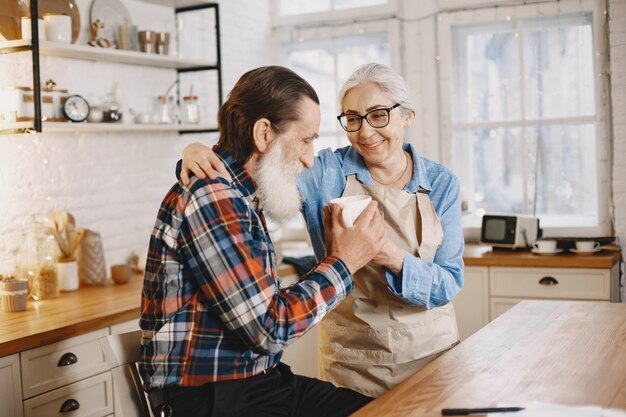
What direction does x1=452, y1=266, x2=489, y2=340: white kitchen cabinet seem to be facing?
toward the camera

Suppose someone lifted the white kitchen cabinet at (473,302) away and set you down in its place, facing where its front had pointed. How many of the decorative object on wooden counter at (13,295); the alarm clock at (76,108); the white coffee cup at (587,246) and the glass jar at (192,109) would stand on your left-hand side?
1

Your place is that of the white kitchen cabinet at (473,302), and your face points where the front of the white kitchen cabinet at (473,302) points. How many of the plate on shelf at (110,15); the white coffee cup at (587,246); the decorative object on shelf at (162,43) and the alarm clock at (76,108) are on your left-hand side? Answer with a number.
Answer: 1

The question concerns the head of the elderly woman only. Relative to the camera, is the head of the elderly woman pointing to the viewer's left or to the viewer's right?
to the viewer's left

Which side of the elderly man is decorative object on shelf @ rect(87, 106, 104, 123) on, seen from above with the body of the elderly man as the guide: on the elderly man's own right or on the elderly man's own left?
on the elderly man's own left

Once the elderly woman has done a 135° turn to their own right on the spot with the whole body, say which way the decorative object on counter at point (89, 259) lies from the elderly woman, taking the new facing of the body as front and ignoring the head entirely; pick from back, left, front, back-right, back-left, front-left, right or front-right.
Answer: front-left

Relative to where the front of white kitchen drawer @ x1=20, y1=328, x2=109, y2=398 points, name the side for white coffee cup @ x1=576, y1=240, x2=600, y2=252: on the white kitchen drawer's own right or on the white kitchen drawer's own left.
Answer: on the white kitchen drawer's own left

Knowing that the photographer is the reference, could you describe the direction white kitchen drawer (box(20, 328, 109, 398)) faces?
facing the viewer and to the right of the viewer

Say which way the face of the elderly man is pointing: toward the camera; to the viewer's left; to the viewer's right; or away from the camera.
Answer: to the viewer's right

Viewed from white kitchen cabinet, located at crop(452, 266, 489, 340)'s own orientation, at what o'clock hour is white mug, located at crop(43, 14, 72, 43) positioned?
The white mug is roughly at 2 o'clock from the white kitchen cabinet.

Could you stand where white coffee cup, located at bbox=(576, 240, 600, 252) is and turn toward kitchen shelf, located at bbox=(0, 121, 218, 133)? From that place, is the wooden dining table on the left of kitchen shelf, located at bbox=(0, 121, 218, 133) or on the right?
left

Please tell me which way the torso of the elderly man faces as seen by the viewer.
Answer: to the viewer's right
